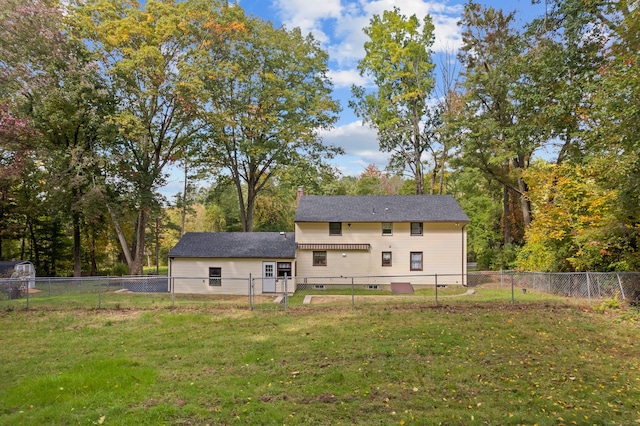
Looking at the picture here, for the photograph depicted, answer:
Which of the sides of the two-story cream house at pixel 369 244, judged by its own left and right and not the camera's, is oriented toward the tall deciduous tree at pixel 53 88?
left

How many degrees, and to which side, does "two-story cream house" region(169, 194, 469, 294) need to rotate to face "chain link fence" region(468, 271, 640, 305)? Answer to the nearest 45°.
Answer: approximately 135° to its right

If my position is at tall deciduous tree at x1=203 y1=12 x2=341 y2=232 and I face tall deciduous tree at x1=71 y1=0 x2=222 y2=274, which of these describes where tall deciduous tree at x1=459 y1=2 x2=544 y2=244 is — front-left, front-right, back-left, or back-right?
back-left

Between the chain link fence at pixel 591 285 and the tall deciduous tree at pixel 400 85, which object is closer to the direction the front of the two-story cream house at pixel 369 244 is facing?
the tall deciduous tree

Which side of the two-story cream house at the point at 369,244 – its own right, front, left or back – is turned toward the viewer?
back

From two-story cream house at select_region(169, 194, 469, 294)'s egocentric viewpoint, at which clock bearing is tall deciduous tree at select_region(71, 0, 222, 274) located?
The tall deciduous tree is roughly at 9 o'clock from the two-story cream house.

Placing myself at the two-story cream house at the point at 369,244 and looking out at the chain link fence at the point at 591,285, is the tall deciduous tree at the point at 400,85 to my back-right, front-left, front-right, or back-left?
back-left

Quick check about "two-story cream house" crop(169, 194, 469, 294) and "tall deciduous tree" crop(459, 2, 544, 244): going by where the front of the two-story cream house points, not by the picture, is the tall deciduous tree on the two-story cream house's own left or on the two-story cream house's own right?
on the two-story cream house's own right

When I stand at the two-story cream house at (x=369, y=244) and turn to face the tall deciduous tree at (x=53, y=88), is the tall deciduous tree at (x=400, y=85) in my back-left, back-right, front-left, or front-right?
back-right

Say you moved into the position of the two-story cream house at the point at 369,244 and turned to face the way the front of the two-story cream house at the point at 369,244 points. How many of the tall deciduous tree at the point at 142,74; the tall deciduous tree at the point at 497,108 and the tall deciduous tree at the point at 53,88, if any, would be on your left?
2
